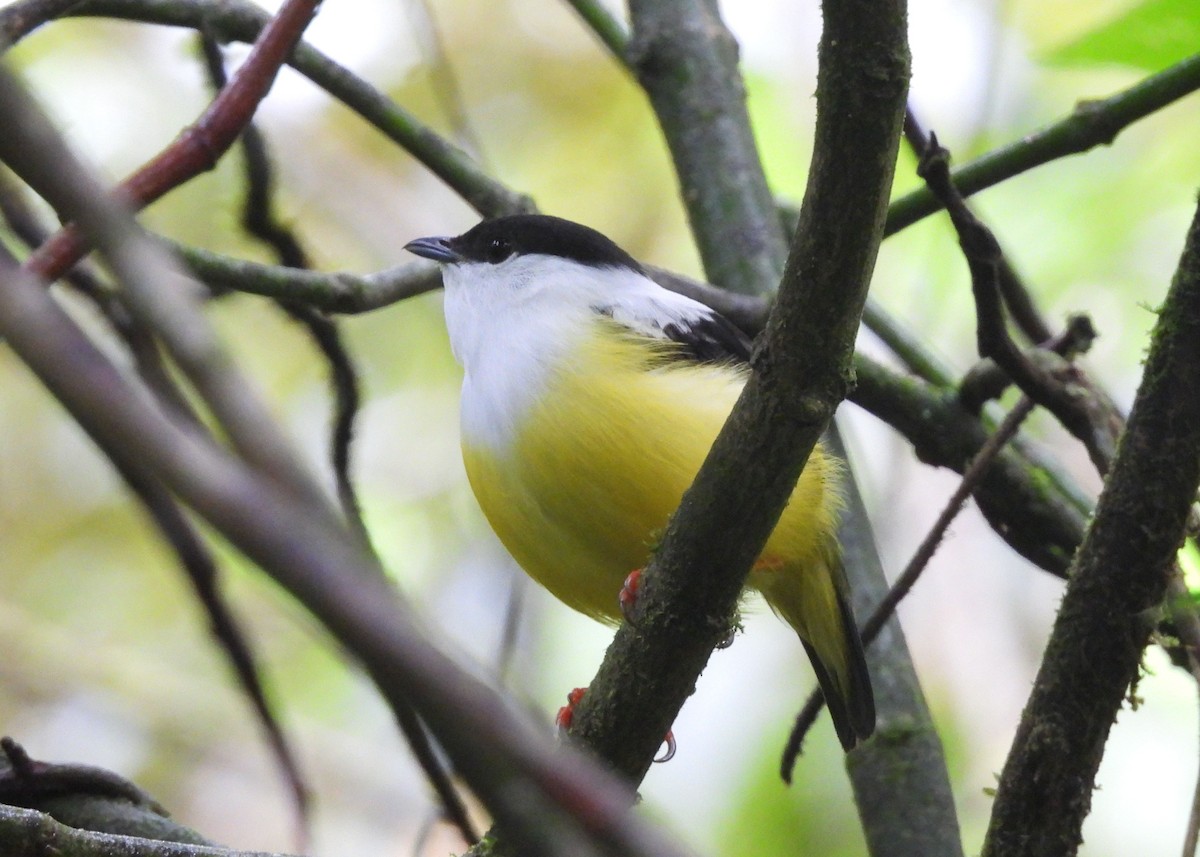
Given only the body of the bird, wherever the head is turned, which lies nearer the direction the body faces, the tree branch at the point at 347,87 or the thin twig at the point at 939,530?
the tree branch

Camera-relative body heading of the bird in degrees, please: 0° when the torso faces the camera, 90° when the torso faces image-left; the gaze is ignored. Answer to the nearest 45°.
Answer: approximately 90°

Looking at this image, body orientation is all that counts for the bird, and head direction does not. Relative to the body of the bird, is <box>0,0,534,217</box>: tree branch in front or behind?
in front

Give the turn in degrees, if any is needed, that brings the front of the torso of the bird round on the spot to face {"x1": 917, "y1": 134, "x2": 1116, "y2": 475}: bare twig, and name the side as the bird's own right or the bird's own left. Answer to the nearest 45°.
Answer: approximately 135° to the bird's own left

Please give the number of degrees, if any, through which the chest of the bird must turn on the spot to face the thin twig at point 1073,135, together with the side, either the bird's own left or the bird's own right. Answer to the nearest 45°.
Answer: approximately 135° to the bird's own left

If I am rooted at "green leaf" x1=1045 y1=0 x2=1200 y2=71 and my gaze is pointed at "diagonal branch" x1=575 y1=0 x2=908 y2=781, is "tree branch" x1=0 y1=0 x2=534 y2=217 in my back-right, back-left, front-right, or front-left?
front-right

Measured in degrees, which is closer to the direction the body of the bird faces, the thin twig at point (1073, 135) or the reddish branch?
the reddish branch

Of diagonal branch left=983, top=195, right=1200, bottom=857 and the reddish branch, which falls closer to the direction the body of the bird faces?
the reddish branch
